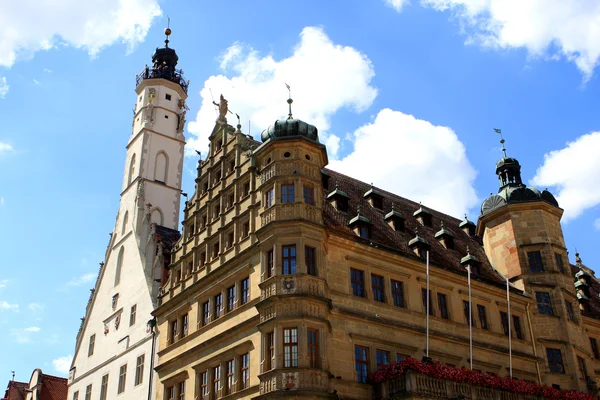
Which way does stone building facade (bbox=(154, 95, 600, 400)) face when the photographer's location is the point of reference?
facing the viewer and to the right of the viewer
